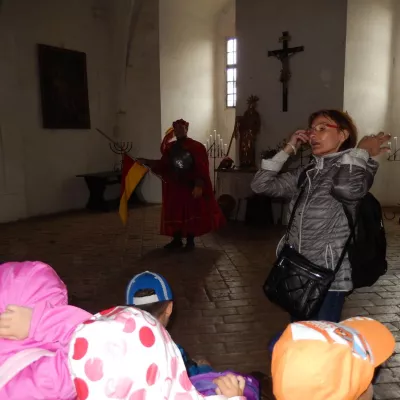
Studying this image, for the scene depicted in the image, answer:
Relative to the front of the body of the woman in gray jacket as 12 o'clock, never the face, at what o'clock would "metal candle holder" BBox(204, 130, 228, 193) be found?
The metal candle holder is roughly at 4 o'clock from the woman in gray jacket.

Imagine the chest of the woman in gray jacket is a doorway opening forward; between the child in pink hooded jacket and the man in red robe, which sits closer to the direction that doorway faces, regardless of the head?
the child in pink hooded jacket

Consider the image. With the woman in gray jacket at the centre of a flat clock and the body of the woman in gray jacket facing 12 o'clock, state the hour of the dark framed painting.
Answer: The dark framed painting is roughly at 3 o'clock from the woman in gray jacket.

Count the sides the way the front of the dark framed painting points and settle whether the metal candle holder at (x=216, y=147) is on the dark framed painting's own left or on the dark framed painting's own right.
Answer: on the dark framed painting's own left

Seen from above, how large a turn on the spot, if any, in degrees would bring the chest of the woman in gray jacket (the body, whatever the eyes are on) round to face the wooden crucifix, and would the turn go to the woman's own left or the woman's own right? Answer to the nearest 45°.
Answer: approximately 135° to the woman's own right

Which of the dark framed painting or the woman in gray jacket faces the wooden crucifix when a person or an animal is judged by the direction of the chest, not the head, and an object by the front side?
the dark framed painting

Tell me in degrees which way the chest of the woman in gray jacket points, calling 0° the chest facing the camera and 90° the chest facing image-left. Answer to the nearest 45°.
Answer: approximately 45°

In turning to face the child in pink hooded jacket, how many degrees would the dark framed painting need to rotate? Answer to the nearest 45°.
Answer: approximately 45° to its right

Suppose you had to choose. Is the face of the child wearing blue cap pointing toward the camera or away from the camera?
away from the camera
